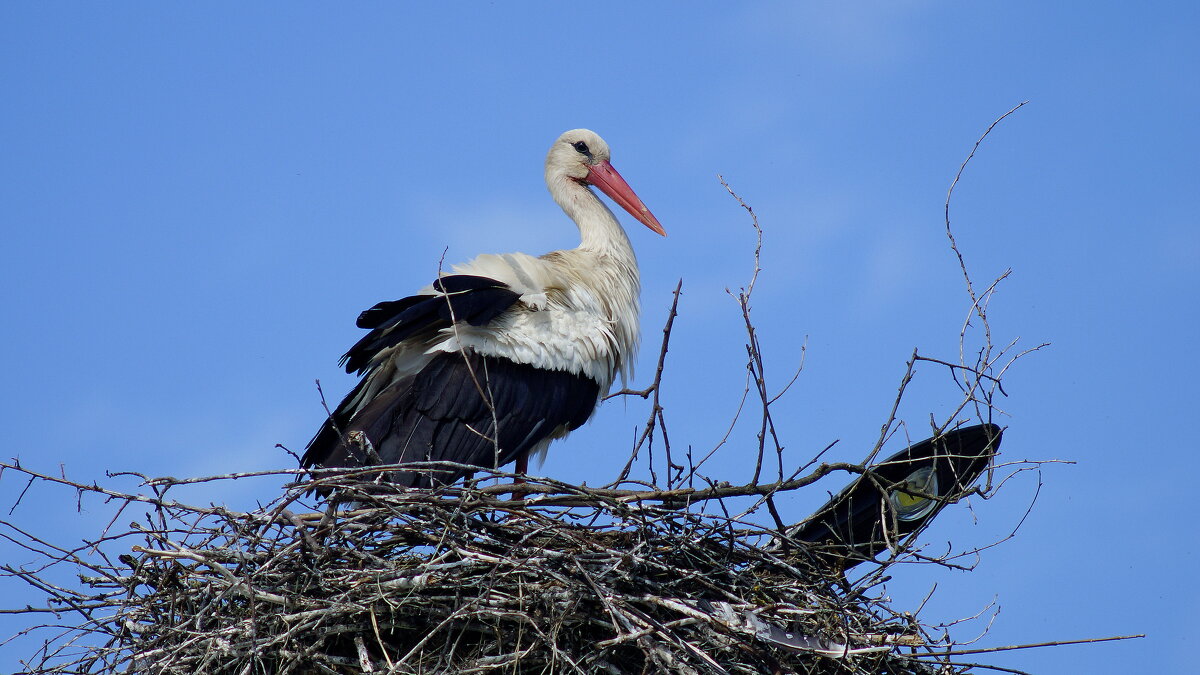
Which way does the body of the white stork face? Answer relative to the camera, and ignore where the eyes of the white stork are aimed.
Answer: to the viewer's right
